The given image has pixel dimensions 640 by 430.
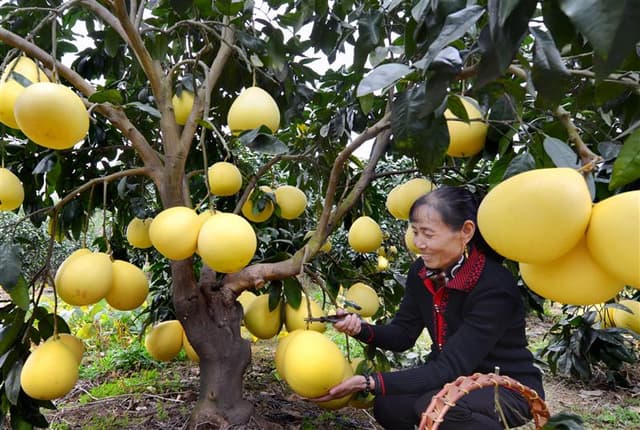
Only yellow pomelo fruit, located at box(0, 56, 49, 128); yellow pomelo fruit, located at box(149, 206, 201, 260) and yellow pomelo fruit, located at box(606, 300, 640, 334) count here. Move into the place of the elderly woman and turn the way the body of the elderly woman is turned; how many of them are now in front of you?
2

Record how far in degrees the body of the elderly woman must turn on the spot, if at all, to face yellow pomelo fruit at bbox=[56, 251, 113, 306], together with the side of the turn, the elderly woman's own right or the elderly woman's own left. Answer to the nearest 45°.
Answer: approximately 45° to the elderly woman's own right

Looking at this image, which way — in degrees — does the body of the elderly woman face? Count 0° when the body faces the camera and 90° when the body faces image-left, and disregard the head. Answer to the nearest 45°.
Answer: approximately 45°

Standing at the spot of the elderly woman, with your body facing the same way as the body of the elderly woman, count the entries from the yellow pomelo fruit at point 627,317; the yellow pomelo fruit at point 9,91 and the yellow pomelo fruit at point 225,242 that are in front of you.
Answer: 2

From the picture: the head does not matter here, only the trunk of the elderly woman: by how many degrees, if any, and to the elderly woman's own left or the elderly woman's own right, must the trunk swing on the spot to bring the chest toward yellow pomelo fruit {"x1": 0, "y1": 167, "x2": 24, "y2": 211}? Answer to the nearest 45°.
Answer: approximately 45° to the elderly woman's own right

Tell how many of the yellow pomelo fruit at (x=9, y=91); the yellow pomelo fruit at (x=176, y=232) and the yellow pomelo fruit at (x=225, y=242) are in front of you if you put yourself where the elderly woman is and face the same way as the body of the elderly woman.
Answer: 3

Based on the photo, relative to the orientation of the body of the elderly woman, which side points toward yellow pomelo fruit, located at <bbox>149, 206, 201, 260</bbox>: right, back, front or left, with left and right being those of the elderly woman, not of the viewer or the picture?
front
